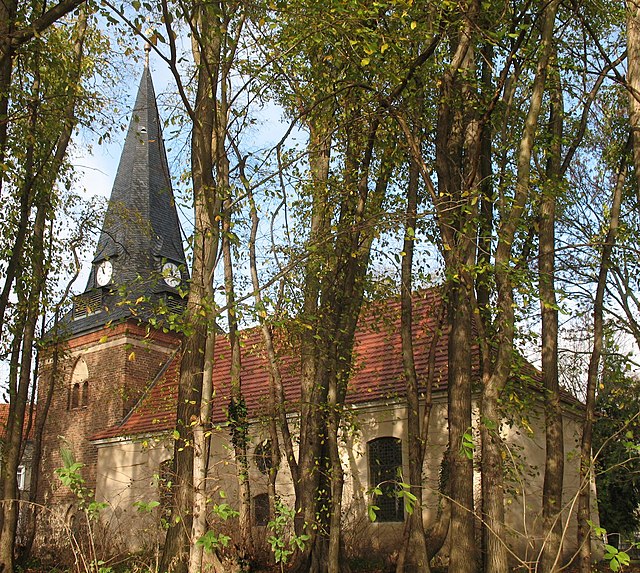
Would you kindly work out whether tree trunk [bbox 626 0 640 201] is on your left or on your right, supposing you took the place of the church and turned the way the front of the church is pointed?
on your left

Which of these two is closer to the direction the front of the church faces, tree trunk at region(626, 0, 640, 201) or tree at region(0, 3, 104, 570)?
the tree

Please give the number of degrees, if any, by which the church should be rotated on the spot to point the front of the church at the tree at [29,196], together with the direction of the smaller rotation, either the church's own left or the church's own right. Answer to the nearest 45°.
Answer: approximately 45° to the church's own left

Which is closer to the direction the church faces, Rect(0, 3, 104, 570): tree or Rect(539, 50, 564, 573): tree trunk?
the tree

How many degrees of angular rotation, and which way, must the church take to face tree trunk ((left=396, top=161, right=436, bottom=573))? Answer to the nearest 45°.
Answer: approximately 90° to its left

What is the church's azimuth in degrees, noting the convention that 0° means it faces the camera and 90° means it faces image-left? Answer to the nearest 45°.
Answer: approximately 45°
